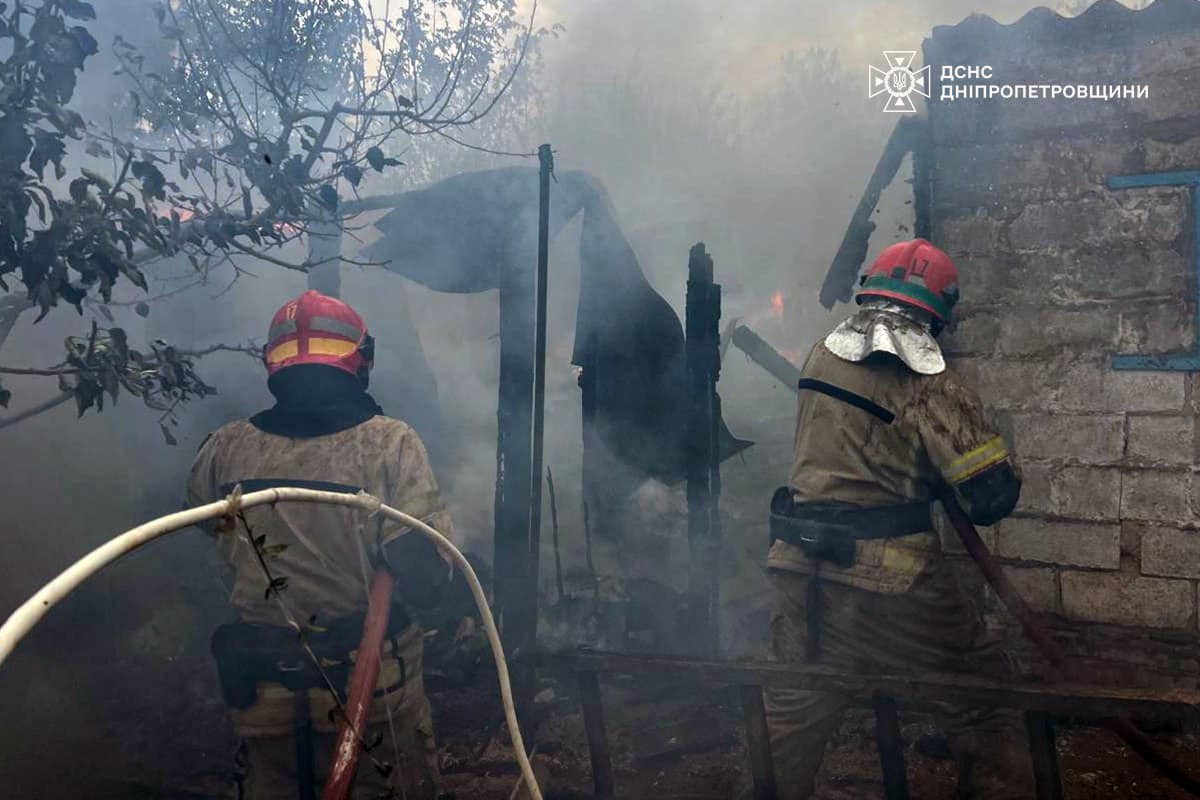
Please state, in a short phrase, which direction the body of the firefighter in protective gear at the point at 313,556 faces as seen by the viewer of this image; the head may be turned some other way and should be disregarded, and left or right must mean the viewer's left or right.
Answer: facing away from the viewer

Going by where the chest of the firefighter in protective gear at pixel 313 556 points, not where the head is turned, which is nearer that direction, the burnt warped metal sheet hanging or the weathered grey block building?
the burnt warped metal sheet hanging

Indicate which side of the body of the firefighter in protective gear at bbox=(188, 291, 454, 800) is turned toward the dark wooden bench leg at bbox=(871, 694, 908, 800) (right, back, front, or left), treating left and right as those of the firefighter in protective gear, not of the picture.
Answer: right

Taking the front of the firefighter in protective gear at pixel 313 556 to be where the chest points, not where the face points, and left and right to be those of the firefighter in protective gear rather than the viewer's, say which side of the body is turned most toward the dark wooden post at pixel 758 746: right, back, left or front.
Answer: right

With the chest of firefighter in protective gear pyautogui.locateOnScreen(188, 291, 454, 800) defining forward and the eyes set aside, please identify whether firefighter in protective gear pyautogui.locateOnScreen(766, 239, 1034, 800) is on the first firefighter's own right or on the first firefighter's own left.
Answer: on the first firefighter's own right
